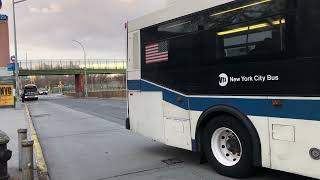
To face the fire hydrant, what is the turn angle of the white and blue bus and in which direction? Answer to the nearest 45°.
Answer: approximately 135° to its right

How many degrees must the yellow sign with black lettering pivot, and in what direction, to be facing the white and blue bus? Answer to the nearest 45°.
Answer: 0° — it already faces it

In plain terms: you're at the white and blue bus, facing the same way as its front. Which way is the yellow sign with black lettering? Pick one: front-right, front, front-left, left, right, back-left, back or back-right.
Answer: back
